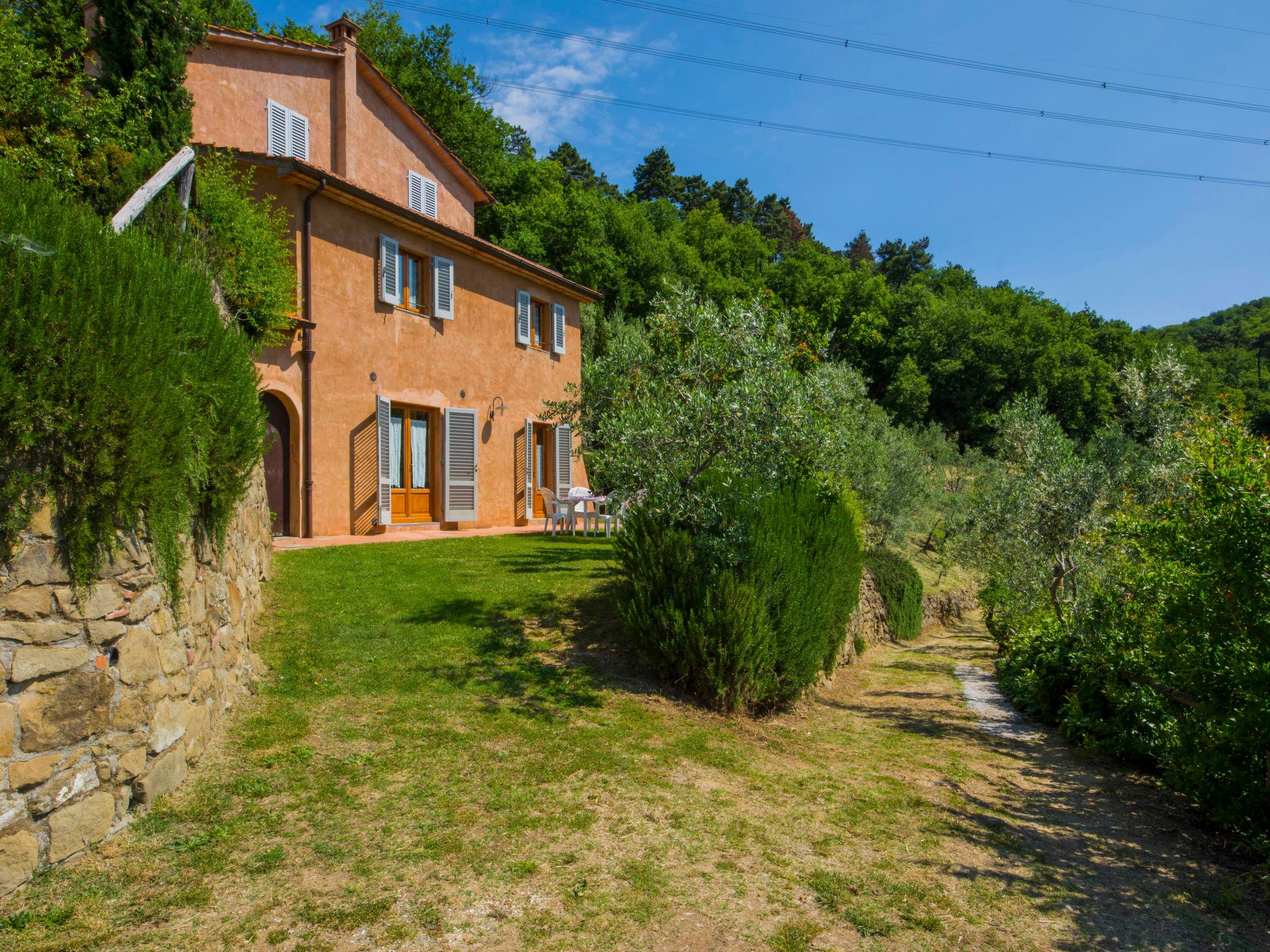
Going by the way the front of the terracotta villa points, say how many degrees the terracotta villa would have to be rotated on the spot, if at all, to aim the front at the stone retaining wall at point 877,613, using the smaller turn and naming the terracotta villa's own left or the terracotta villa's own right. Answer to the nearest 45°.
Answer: approximately 45° to the terracotta villa's own left

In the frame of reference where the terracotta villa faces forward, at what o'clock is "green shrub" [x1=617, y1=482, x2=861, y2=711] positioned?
The green shrub is roughly at 1 o'clock from the terracotta villa.

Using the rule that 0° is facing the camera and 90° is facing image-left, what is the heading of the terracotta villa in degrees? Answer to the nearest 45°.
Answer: approximately 315°

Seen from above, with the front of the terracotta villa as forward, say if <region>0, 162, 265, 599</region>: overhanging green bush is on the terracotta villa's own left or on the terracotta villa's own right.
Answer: on the terracotta villa's own right

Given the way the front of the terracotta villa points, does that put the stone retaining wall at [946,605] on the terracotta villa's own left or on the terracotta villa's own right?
on the terracotta villa's own left

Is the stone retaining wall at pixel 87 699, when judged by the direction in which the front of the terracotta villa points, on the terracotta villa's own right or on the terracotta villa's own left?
on the terracotta villa's own right

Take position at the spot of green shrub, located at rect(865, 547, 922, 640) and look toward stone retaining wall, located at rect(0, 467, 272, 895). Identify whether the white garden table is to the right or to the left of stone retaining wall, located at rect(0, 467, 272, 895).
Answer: right
